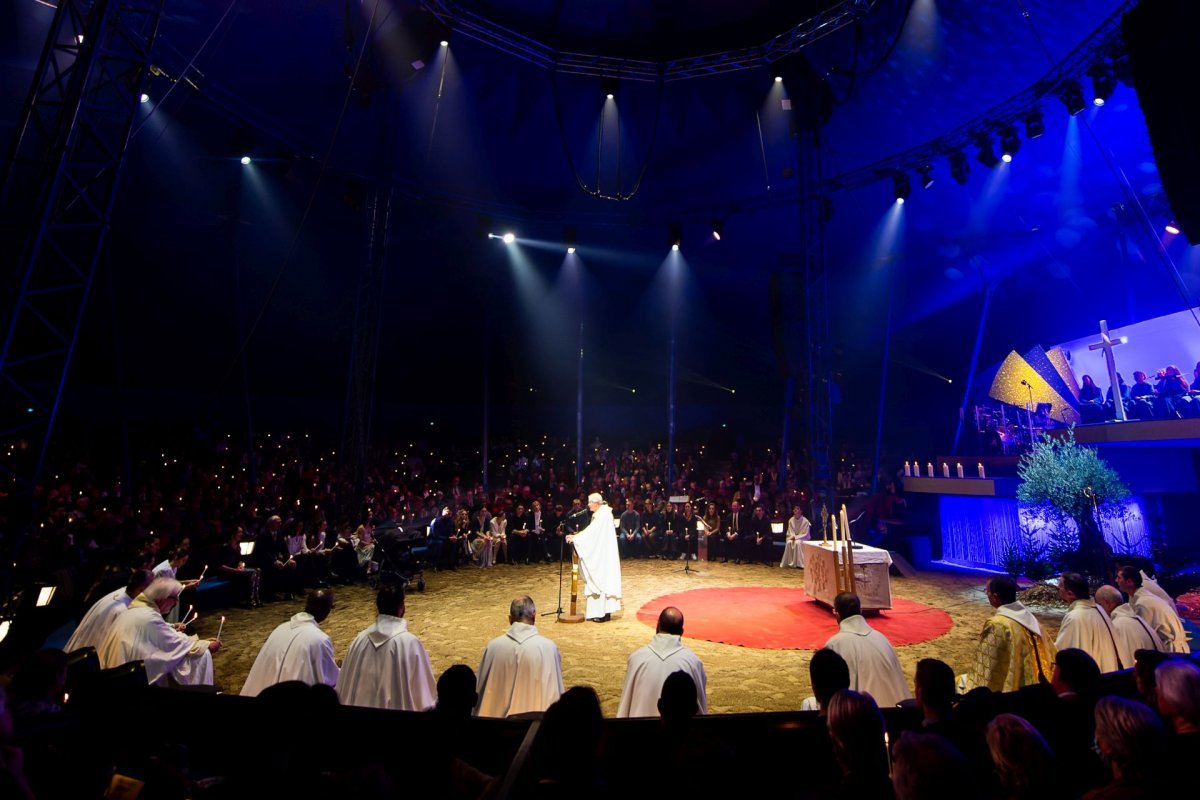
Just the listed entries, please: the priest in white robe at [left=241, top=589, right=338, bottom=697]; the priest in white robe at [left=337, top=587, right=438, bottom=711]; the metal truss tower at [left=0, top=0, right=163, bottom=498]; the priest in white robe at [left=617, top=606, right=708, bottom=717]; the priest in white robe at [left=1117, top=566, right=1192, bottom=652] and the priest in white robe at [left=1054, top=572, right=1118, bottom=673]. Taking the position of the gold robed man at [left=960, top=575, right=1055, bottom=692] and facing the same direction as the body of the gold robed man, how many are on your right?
2

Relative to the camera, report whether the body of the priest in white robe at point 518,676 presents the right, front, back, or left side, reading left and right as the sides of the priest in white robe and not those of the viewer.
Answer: back

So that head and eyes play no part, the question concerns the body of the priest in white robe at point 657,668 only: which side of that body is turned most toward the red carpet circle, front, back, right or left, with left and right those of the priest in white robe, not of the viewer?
front

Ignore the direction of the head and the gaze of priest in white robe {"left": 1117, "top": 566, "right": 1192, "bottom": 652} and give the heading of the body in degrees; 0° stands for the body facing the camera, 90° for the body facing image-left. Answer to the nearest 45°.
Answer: approximately 90°

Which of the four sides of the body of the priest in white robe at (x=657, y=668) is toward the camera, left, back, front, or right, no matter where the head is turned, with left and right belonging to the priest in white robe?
back

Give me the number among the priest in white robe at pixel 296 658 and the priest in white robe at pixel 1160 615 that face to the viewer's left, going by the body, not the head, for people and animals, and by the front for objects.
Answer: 1

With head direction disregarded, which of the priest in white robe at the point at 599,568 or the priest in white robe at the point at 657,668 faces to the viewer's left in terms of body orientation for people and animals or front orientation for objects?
the priest in white robe at the point at 599,568

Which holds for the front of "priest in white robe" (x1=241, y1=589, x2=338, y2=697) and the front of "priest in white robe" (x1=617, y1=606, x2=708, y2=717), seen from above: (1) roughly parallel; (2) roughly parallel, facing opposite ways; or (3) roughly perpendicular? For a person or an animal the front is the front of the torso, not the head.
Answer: roughly parallel

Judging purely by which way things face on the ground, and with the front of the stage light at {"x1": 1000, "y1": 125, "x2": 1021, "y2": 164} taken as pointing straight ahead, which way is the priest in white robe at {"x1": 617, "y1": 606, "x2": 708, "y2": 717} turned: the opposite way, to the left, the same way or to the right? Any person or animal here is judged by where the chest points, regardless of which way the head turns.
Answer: to the right

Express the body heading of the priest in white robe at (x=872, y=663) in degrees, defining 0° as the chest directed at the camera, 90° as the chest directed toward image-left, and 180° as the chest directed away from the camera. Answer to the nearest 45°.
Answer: approximately 135°

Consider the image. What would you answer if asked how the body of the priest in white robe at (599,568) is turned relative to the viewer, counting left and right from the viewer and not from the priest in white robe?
facing to the left of the viewer

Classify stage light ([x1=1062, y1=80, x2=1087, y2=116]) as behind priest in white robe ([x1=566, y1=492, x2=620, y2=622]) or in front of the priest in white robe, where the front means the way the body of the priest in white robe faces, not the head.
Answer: behind

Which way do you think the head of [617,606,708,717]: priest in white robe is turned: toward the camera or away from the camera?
away from the camera

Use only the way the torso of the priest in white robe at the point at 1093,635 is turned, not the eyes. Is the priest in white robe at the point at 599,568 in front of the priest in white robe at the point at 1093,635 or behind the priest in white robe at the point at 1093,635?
in front

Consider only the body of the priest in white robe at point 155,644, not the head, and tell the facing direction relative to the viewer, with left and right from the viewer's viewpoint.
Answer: facing to the right of the viewer
